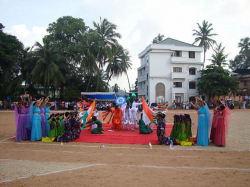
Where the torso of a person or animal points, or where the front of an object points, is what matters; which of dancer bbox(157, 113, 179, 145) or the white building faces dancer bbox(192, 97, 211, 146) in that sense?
the white building

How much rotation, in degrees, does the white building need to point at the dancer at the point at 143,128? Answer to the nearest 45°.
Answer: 0° — it already faces them

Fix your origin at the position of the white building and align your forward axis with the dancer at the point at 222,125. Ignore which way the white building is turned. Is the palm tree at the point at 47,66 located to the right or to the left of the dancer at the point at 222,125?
right

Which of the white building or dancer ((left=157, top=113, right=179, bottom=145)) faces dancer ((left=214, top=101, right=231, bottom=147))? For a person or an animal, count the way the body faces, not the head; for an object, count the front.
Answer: the white building

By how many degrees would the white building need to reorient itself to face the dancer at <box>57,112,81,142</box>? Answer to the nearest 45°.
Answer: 0° — it already faces them

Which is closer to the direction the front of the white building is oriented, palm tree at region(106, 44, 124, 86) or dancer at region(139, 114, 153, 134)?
the dancer
